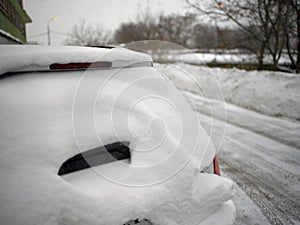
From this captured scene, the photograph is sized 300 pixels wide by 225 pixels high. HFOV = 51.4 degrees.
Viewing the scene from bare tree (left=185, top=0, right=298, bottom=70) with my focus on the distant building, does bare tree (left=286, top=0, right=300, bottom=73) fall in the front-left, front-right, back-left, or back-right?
back-left

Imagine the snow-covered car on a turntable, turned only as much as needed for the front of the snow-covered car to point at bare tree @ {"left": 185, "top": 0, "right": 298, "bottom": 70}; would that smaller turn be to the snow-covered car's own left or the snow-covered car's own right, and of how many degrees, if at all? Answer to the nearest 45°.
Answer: approximately 45° to the snow-covered car's own right

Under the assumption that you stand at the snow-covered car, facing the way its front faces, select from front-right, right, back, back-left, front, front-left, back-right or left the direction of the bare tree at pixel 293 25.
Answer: front-right

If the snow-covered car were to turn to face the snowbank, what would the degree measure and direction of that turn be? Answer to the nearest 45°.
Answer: approximately 45° to its right

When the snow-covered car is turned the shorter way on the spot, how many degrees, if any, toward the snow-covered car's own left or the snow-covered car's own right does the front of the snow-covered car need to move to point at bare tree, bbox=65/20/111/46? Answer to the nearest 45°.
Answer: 0° — it already faces it

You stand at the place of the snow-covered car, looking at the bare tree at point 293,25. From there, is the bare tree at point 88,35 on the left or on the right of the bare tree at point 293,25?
left

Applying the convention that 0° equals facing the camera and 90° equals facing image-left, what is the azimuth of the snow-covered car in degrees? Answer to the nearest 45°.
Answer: approximately 180°
